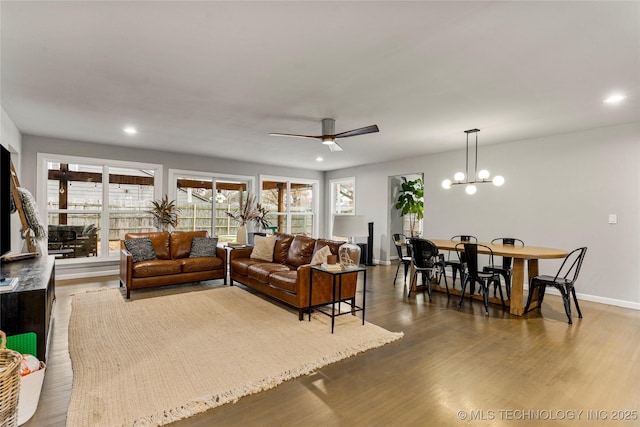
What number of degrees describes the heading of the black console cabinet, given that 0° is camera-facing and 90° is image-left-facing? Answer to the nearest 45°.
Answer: approximately 270°

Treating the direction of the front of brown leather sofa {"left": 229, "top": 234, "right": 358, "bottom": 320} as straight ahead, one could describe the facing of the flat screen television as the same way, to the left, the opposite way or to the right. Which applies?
the opposite way

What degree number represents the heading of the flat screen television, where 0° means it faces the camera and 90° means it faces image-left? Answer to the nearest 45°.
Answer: approximately 270°

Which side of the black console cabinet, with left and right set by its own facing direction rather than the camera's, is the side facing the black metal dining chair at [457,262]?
front

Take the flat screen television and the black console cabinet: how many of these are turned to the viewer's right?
2

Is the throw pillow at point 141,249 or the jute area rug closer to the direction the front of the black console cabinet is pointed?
the jute area rug

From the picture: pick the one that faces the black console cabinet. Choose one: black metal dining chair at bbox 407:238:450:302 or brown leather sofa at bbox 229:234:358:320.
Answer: the brown leather sofa

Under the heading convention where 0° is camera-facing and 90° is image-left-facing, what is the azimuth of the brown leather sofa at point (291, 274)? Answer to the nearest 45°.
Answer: approximately 45°

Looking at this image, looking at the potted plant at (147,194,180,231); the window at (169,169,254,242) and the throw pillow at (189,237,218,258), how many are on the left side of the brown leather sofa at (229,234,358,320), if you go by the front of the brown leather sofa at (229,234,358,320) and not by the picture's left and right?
0

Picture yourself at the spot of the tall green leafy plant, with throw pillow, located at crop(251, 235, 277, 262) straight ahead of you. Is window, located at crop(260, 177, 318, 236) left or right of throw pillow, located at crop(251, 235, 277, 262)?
right

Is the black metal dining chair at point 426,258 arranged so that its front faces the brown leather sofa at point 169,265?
no

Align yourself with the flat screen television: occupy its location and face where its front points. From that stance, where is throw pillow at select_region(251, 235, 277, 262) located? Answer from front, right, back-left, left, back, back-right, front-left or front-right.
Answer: front
